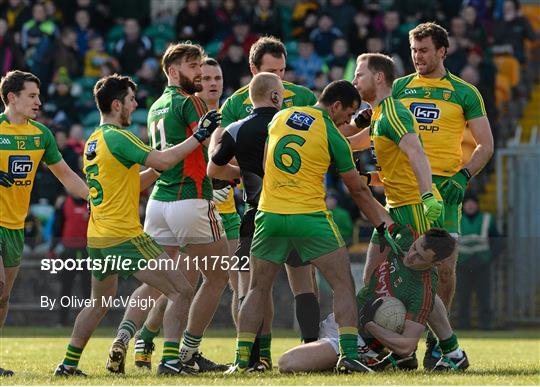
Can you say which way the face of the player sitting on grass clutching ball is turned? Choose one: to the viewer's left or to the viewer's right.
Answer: to the viewer's left

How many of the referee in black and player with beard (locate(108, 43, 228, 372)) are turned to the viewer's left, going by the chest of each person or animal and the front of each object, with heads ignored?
0

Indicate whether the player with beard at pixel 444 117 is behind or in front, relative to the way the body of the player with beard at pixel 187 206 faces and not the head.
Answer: in front

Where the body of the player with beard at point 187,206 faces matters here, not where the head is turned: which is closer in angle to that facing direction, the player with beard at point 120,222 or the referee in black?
the referee in black

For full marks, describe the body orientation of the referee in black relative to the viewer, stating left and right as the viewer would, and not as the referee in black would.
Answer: facing away from the viewer and to the right of the viewer
